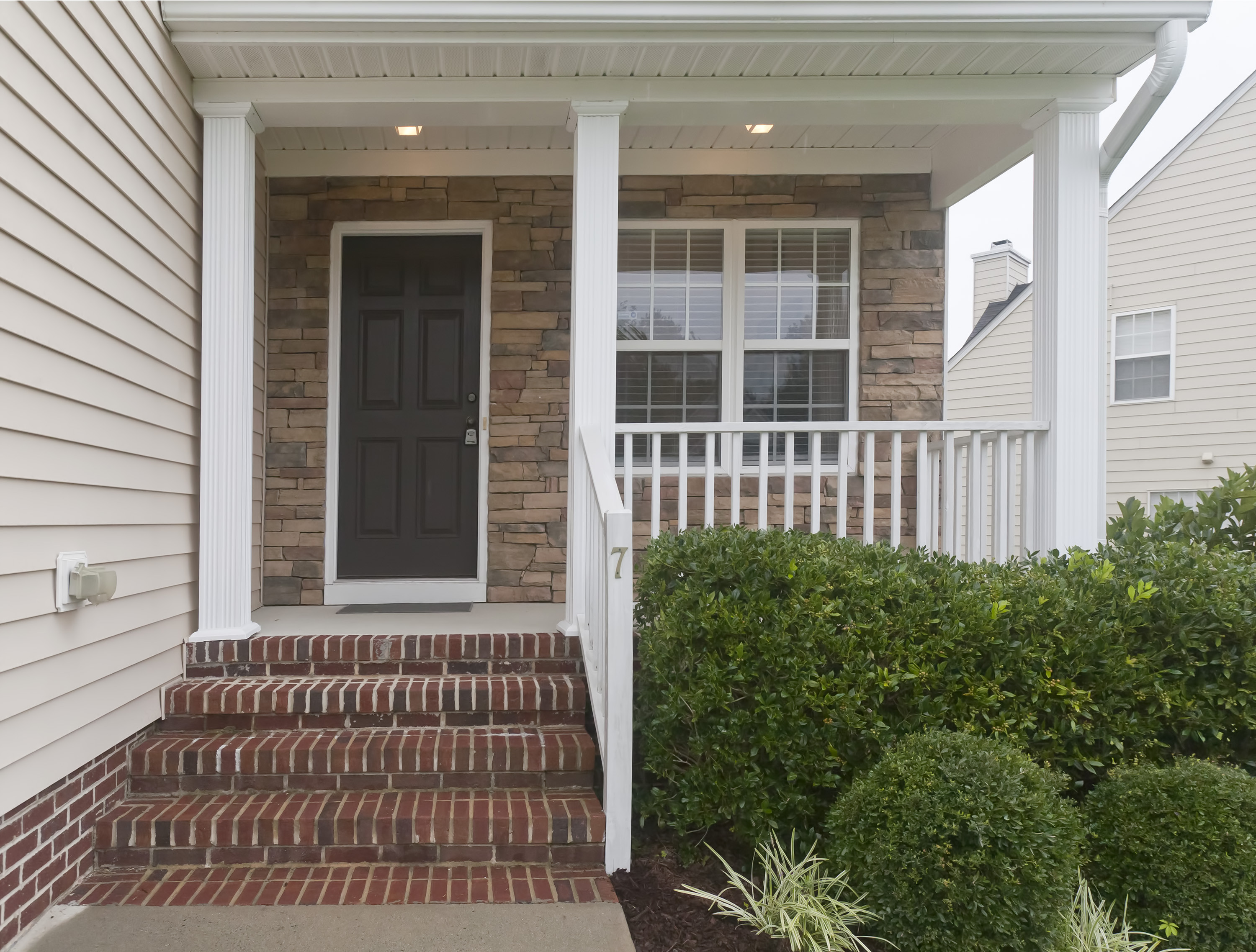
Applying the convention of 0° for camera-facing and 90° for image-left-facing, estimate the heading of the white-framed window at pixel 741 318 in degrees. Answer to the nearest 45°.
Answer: approximately 0°

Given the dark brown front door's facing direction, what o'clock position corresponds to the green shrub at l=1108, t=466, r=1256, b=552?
The green shrub is roughly at 10 o'clock from the dark brown front door.

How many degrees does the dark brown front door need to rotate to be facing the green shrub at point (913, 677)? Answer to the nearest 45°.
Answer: approximately 45° to its left

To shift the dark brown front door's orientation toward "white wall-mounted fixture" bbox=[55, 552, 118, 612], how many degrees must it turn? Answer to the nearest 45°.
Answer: approximately 45° to its right

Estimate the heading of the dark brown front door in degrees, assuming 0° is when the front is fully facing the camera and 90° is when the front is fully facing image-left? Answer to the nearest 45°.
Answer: approximately 0°

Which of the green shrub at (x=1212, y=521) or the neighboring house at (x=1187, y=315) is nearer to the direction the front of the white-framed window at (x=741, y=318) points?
the green shrub

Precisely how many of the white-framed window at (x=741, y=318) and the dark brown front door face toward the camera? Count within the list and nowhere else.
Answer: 2

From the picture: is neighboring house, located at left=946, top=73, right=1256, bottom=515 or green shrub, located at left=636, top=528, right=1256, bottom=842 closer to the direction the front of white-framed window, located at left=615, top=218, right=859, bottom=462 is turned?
the green shrub
